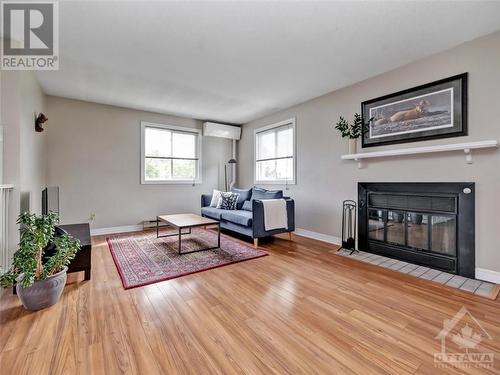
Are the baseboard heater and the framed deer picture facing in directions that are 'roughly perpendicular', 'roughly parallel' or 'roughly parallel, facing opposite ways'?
roughly perpendicular

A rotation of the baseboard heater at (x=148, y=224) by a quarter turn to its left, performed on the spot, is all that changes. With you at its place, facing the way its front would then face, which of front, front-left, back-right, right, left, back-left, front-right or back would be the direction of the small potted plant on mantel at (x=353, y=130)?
front-right

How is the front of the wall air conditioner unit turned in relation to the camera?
facing the viewer and to the right of the viewer

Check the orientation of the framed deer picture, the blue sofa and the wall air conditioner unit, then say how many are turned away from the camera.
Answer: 0

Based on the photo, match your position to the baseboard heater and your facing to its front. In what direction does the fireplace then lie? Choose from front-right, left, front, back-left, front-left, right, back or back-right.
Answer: front-left

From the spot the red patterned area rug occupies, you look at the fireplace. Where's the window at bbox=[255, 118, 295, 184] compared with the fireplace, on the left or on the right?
left

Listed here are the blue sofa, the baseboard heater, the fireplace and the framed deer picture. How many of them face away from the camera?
0

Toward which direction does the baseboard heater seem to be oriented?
toward the camera

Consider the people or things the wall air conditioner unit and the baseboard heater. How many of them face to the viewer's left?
0

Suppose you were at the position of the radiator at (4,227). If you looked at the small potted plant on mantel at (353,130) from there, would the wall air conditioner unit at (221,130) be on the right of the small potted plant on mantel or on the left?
left

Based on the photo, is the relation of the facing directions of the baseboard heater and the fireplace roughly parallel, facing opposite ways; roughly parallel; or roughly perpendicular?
roughly perpendicular

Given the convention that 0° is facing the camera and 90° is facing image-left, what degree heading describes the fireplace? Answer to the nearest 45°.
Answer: approximately 45°

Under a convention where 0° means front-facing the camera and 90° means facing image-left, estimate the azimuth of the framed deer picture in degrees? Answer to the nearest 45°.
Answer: approximately 45°

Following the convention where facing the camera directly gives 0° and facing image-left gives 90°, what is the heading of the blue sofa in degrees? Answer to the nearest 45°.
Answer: approximately 45°

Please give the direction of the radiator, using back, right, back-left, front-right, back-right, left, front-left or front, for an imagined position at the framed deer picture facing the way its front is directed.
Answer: front

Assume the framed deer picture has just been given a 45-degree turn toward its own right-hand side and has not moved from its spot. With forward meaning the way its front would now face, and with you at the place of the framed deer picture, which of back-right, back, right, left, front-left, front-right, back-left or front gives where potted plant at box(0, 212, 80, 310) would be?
front-left
